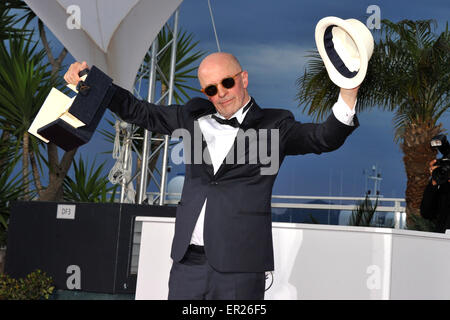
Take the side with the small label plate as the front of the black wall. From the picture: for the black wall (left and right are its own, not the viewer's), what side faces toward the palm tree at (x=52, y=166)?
back

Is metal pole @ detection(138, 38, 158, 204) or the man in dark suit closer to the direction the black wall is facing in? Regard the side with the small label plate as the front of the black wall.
the man in dark suit

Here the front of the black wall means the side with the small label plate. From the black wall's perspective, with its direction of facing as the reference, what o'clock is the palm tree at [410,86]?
The palm tree is roughly at 8 o'clock from the black wall.

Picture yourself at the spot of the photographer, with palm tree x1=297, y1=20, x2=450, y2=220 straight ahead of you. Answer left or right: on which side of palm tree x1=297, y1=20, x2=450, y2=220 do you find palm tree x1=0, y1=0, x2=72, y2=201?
left

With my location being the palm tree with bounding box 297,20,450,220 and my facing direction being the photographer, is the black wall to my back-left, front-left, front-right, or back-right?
front-right

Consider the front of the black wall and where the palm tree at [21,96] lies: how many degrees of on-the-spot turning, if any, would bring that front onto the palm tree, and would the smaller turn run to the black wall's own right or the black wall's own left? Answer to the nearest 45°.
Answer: approximately 180°

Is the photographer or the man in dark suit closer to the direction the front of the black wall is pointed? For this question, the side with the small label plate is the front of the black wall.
the man in dark suit

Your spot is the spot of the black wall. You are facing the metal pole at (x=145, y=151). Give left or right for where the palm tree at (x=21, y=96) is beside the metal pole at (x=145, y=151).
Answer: left

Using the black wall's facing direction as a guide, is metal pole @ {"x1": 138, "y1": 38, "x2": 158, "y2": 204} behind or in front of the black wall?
behind

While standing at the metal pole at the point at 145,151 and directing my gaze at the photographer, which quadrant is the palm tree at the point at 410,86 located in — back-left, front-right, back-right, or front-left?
front-left
